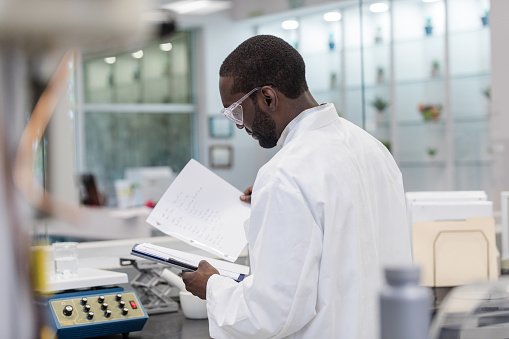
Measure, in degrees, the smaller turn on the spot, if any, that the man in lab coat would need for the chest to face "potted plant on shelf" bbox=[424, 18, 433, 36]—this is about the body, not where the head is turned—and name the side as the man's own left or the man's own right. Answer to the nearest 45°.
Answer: approximately 45° to the man's own right

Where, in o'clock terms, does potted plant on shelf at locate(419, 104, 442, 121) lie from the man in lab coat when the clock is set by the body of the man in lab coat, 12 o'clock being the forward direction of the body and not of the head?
The potted plant on shelf is roughly at 2 o'clock from the man in lab coat.

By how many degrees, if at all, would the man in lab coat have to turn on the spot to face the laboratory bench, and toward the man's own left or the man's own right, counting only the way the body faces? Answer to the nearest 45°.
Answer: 0° — they already face it

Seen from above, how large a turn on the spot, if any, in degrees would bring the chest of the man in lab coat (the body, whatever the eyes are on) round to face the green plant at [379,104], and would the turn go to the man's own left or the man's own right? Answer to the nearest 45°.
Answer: approximately 45° to the man's own right

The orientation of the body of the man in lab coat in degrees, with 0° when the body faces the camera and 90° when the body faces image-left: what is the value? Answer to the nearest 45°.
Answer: approximately 135°

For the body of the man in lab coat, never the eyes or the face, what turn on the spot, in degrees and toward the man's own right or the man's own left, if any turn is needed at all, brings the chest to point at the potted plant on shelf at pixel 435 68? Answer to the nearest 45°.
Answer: approximately 45° to the man's own right

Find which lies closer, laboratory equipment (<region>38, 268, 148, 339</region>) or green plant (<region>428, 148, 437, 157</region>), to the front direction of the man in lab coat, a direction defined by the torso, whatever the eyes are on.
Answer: the laboratory equipment

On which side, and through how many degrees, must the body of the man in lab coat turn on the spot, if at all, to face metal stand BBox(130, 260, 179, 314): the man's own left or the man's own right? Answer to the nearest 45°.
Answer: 0° — they already face it

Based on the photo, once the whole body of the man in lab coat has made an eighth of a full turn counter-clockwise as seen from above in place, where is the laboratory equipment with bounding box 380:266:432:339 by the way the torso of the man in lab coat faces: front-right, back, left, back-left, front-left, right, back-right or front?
left

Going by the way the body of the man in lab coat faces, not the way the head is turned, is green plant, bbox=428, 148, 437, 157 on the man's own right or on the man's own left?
on the man's own right
